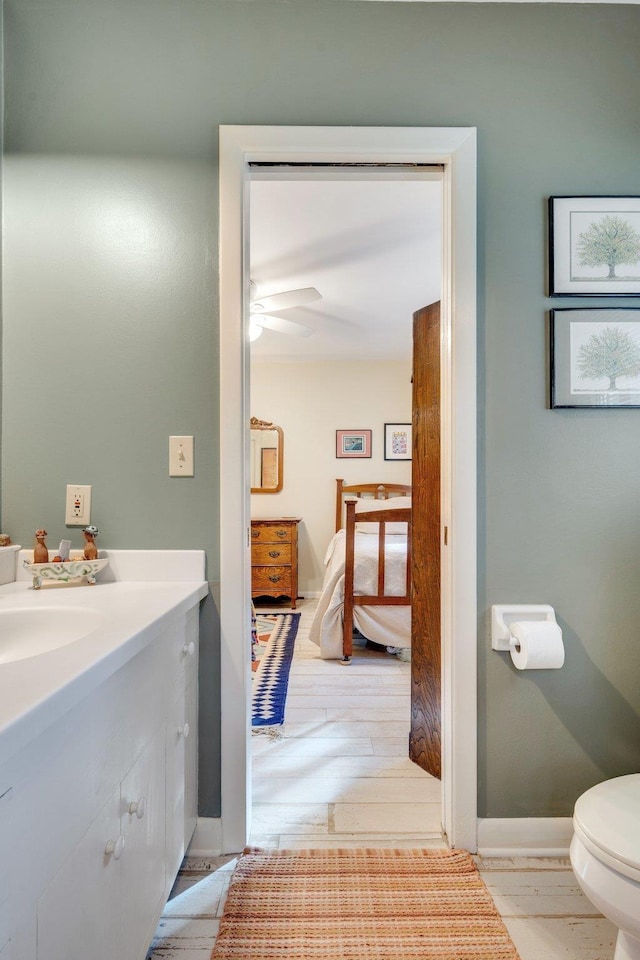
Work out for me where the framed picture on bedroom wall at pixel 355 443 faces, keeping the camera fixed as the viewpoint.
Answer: facing the viewer

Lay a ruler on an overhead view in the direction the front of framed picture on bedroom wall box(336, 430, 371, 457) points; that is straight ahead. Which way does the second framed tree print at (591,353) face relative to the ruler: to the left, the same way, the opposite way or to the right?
the same way

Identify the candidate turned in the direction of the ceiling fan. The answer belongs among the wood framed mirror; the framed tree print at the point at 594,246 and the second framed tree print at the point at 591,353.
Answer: the wood framed mirror

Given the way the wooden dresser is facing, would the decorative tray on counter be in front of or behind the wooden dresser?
in front

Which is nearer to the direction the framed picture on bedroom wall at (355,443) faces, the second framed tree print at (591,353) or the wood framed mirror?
the second framed tree print

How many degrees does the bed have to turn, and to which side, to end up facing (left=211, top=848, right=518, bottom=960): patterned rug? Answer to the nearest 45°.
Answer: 0° — it already faces it

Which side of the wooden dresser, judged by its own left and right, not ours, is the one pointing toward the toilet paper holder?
front

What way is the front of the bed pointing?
toward the camera

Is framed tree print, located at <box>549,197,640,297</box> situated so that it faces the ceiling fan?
no

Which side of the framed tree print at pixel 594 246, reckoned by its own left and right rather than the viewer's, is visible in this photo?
front

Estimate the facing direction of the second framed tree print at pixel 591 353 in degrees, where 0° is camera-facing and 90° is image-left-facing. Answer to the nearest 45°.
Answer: approximately 0°

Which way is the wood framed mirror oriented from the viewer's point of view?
toward the camera

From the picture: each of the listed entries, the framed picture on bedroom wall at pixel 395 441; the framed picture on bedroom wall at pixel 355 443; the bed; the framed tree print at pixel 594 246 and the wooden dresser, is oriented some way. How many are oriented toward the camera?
5

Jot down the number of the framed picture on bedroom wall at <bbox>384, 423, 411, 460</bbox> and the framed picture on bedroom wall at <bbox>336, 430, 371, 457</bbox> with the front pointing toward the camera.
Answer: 2

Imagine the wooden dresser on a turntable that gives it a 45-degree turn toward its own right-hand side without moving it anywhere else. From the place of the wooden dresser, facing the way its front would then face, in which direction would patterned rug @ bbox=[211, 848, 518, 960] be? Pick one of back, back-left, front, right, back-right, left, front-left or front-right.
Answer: front-left
